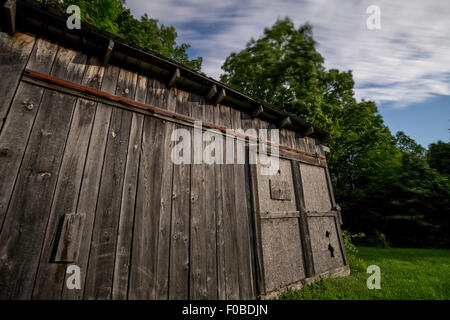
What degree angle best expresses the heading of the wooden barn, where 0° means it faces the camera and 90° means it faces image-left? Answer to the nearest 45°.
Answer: approximately 315°
